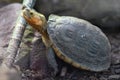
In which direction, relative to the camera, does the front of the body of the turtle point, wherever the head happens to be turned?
to the viewer's left

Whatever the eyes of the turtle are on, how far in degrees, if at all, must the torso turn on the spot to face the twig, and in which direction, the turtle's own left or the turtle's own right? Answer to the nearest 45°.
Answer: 0° — it already faces it
